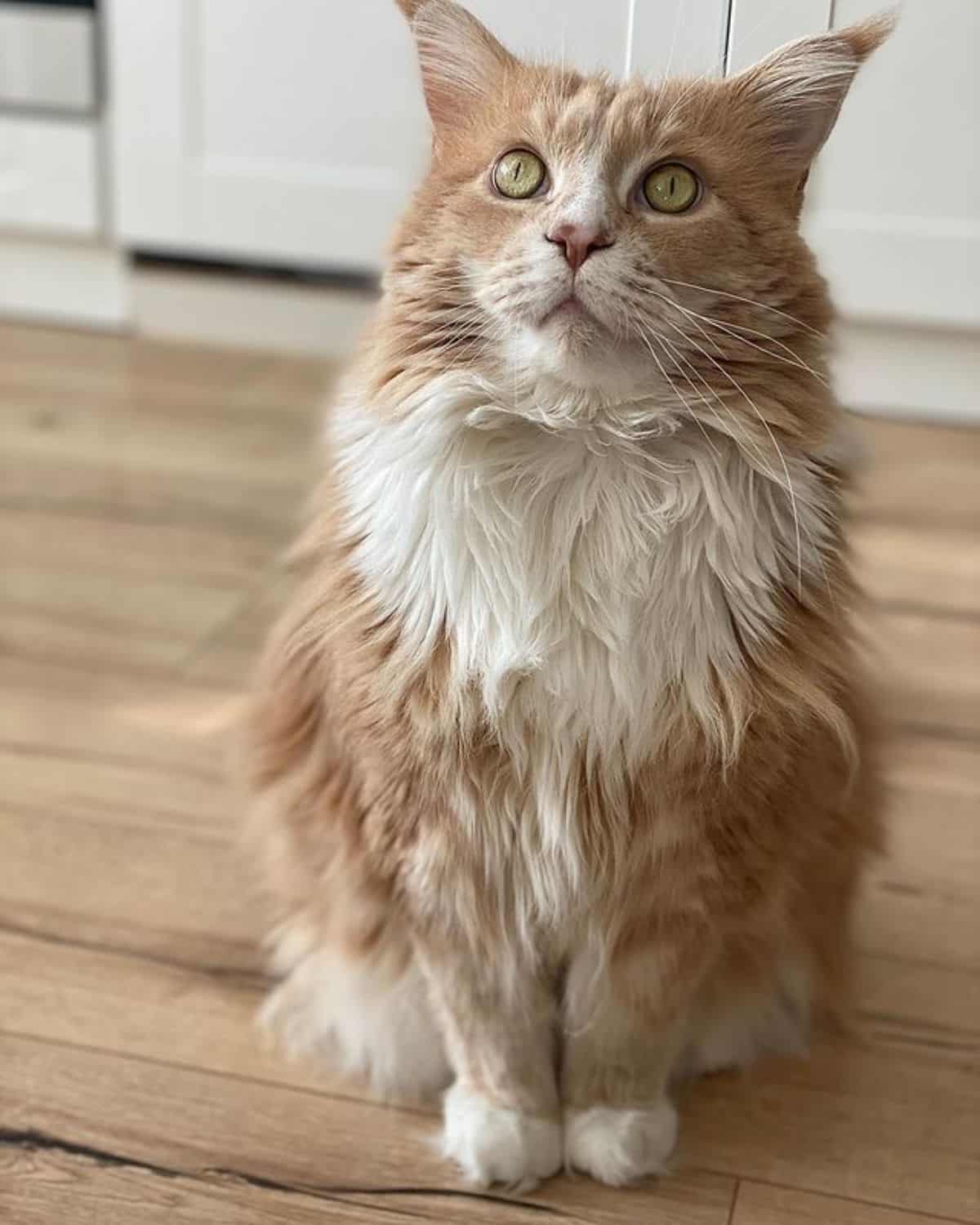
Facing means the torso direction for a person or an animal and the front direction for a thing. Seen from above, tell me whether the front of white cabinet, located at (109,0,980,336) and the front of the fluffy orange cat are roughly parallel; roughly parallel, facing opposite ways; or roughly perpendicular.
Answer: roughly parallel

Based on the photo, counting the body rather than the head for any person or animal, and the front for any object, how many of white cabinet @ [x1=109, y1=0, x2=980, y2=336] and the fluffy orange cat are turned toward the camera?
2

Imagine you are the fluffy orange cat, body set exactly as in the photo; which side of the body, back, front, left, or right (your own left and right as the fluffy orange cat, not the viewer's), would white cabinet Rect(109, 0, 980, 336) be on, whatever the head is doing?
back

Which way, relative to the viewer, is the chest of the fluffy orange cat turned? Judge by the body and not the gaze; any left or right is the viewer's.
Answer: facing the viewer

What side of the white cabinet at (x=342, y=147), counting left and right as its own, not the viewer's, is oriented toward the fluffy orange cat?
front

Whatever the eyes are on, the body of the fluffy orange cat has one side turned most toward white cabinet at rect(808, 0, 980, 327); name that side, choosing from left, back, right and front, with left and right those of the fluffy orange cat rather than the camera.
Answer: back

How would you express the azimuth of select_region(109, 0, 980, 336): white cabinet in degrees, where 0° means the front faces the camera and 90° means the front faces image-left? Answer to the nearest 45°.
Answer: approximately 0°
